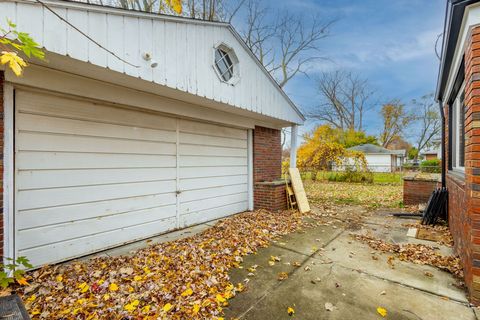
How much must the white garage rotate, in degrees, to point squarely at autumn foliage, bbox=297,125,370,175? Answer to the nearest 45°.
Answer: approximately 90° to its left

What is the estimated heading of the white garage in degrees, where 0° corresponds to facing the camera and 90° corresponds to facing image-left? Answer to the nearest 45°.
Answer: approximately 315°

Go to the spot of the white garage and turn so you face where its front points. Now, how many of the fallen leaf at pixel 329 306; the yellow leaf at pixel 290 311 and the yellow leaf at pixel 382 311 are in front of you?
3

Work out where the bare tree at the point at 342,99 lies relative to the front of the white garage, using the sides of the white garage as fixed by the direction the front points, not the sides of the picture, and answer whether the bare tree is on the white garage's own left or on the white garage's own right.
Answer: on the white garage's own left

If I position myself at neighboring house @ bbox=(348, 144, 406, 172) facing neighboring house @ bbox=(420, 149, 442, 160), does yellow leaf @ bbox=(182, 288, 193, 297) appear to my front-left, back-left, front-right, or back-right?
back-right

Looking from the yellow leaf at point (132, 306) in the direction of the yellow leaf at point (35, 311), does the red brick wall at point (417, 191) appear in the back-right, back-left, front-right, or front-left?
back-right

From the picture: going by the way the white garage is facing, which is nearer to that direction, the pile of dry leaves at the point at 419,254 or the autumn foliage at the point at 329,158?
the pile of dry leaves

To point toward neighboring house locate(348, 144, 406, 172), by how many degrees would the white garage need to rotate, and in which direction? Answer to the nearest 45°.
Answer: approximately 90° to its left

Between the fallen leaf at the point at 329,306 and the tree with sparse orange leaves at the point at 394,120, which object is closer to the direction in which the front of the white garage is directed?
the fallen leaf

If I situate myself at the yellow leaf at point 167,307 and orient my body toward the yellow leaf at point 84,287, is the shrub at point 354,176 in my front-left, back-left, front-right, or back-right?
back-right

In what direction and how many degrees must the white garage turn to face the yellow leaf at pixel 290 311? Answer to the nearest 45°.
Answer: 0° — it already faces it

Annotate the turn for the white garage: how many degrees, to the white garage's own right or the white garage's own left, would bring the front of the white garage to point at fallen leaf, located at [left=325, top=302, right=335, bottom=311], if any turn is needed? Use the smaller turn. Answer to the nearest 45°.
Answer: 0° — it already faces it

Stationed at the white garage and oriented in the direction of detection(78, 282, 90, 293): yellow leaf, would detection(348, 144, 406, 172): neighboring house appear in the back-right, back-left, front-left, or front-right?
back-left

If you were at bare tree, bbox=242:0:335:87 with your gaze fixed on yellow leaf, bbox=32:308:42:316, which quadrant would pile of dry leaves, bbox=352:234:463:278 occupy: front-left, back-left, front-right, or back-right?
front-left

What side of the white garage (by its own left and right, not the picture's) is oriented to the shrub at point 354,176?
left
